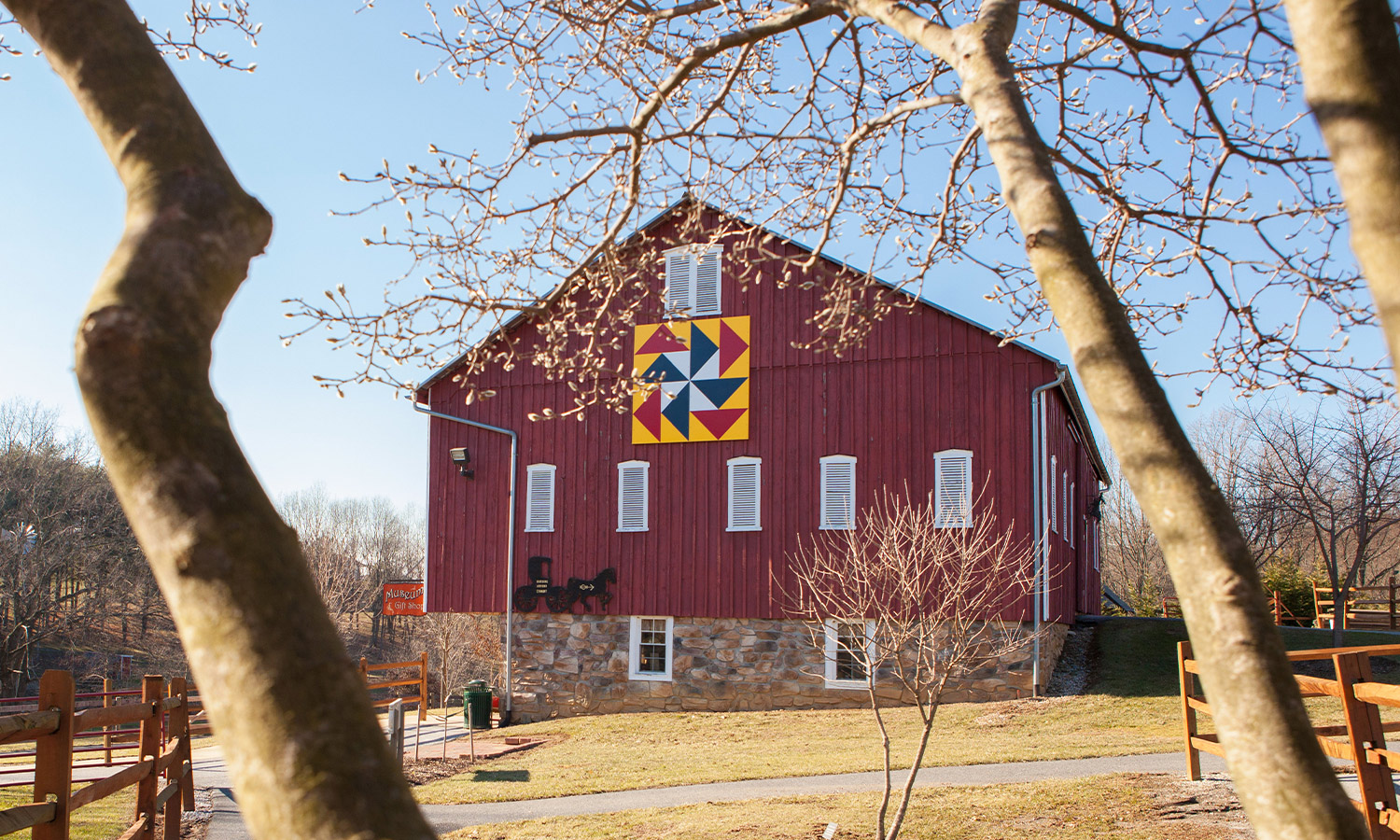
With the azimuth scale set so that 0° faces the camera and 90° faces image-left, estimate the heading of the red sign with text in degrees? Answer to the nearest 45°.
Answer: approximately 0°

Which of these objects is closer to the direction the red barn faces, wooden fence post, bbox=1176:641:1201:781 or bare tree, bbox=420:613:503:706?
the wooden fence post

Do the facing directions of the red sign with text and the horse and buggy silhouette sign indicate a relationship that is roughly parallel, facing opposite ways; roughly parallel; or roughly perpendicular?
roughly parallel

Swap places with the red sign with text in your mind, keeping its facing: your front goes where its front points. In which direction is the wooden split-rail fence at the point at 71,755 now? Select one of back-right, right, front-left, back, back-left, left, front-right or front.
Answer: front

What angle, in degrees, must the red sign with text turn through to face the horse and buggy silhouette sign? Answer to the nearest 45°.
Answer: approximately 45° to its left

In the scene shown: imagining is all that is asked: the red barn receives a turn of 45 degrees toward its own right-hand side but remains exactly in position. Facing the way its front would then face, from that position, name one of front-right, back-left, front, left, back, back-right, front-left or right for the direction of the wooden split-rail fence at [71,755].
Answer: front-left

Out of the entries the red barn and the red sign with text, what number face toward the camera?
2

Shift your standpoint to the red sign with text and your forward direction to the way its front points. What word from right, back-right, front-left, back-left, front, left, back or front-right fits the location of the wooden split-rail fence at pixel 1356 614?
left

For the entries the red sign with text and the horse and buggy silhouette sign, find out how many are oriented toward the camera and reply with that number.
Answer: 2

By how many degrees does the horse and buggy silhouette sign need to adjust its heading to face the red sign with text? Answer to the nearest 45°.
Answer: approximately 135° to its right

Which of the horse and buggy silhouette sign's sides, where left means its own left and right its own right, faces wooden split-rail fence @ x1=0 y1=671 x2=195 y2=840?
front

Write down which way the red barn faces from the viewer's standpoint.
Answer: facing the viewer

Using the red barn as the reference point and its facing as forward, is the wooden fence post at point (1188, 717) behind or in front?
in front
